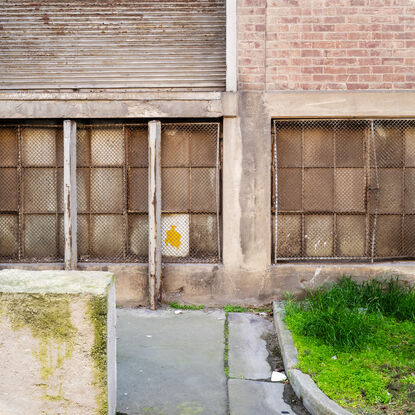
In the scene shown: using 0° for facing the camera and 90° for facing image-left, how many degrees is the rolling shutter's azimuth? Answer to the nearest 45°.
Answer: approximately 0°

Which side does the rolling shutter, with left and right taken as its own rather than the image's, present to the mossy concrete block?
front

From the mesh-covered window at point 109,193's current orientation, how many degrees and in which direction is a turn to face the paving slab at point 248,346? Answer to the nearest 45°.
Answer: approximately 45° to its left

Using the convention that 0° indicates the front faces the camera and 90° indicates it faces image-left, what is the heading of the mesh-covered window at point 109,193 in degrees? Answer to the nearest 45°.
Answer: approximately 0°

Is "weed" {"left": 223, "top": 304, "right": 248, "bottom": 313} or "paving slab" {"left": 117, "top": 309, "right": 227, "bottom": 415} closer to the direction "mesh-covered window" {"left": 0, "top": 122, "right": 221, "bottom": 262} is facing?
the paving slab

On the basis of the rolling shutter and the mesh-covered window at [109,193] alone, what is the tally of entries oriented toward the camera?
2
